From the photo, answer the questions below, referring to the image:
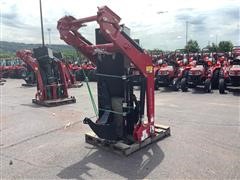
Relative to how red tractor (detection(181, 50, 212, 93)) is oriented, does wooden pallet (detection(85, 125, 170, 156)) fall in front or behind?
in front

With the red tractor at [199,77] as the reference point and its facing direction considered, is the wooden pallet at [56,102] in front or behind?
in front

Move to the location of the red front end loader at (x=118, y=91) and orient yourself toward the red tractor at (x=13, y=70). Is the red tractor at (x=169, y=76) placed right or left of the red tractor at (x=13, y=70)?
right

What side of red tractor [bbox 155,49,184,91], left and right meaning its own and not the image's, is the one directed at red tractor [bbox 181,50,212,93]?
left

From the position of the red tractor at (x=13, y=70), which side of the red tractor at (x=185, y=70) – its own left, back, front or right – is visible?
right

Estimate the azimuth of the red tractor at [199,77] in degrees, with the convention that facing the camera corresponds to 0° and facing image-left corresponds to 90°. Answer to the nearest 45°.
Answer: approximately 45°

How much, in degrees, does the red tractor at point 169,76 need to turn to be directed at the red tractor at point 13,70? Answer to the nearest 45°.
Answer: approximately 90° to its right
